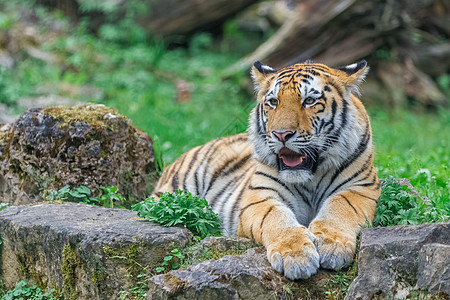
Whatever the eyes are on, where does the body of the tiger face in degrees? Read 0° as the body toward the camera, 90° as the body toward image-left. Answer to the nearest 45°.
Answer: approximately 315°

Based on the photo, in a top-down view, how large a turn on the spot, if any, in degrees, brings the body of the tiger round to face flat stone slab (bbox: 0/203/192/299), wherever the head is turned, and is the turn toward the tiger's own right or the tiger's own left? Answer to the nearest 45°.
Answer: approximately 135° to the tiger's own right

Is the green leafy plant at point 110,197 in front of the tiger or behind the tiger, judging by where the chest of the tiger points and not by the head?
behind
